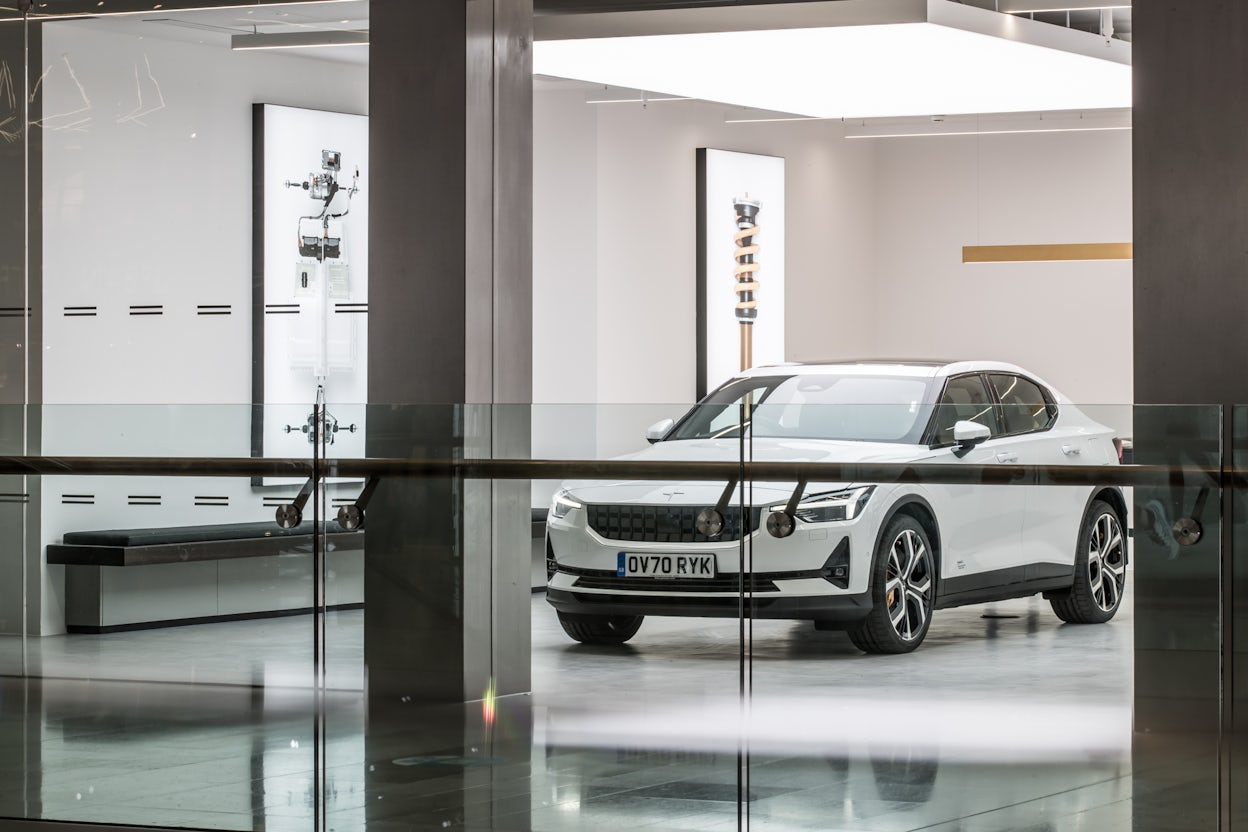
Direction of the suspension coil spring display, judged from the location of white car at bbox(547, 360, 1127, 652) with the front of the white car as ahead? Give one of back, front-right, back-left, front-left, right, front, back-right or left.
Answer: back-right

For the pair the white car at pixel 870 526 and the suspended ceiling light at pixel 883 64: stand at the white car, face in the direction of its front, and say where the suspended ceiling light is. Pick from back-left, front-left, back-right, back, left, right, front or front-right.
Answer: back-right

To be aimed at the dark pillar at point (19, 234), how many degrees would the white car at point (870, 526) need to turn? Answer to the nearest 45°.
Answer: approximately 90° to its right

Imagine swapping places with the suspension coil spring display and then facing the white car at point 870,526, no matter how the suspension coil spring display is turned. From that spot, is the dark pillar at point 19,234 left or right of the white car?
right

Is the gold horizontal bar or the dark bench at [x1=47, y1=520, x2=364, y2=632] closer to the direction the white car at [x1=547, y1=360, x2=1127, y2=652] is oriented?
the dark bench

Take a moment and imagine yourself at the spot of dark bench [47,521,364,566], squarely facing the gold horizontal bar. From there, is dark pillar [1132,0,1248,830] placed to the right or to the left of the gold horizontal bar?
right

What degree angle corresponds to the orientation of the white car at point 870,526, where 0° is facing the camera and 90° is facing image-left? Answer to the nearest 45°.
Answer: approximately 45°

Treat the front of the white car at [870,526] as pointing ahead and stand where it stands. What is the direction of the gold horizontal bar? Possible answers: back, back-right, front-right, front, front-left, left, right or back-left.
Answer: back-right

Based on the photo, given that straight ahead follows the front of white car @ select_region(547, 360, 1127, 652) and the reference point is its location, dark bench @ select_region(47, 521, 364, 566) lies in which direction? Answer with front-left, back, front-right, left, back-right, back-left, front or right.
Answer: front-right

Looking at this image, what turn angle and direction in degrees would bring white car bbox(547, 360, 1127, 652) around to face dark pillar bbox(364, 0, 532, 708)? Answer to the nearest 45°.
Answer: approximately 90° to its right
